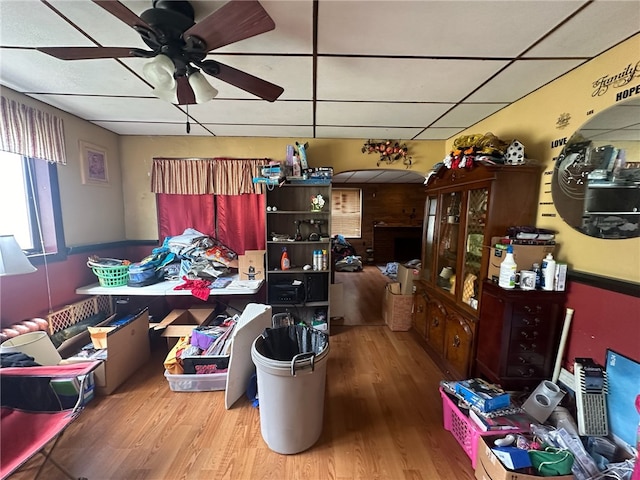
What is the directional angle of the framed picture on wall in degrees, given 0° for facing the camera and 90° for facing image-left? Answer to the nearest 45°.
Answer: approximately 315°

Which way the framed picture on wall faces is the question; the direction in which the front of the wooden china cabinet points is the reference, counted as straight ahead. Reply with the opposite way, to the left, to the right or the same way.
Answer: the opposite way

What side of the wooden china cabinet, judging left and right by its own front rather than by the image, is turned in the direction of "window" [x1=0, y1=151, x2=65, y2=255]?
front

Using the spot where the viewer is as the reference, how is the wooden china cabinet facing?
facing the viewer and to the left of the viewer

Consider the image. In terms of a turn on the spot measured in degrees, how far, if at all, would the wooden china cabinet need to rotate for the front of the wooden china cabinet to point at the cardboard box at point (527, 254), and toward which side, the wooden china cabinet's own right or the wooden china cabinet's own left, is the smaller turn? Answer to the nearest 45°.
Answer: approximately 90° to the wooden china cabinet's own left

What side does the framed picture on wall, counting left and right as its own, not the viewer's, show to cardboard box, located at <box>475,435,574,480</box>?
front

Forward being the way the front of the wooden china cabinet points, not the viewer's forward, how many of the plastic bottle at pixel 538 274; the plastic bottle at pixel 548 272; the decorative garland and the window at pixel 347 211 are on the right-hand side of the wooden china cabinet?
2

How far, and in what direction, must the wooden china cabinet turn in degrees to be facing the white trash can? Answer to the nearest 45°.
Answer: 0° — it already faces it

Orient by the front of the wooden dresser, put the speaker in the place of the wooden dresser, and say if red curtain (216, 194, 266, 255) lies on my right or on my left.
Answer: on my right
